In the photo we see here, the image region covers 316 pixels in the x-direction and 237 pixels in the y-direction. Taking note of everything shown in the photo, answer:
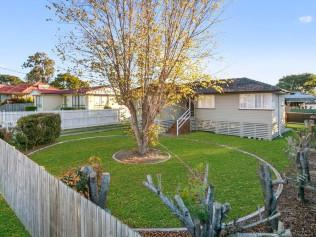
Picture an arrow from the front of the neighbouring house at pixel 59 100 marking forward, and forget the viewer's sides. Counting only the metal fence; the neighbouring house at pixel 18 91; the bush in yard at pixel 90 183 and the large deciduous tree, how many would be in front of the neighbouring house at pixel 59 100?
3

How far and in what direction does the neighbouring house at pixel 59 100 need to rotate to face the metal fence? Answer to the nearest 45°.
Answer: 0° — it already faces it

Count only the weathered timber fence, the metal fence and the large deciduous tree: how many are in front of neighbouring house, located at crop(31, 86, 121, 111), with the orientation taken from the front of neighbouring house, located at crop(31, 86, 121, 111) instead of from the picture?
3

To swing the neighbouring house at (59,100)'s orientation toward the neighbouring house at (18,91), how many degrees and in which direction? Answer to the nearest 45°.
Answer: approximately 135° to its right

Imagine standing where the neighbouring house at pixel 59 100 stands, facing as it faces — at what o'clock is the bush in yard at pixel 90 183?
The bush in yard is roughly at 12 o'clock from the neighbouring house.

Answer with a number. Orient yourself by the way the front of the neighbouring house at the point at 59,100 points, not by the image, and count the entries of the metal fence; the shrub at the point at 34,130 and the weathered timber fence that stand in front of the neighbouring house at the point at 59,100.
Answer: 3

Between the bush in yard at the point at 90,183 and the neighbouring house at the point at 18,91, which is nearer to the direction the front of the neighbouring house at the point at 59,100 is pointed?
the bush in yard

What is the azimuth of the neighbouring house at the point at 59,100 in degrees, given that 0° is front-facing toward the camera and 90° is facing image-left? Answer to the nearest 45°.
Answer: approximately 0°

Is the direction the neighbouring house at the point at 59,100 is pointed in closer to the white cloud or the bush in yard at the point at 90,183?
the bush in yard
